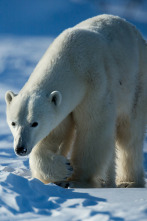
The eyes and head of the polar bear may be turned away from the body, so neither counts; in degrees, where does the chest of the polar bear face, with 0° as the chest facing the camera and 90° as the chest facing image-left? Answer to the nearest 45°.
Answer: approximately 45°
